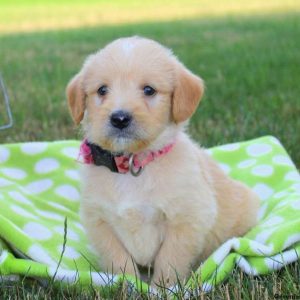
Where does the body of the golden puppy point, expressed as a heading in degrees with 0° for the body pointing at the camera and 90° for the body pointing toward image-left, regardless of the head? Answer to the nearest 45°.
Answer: approximately 45°
